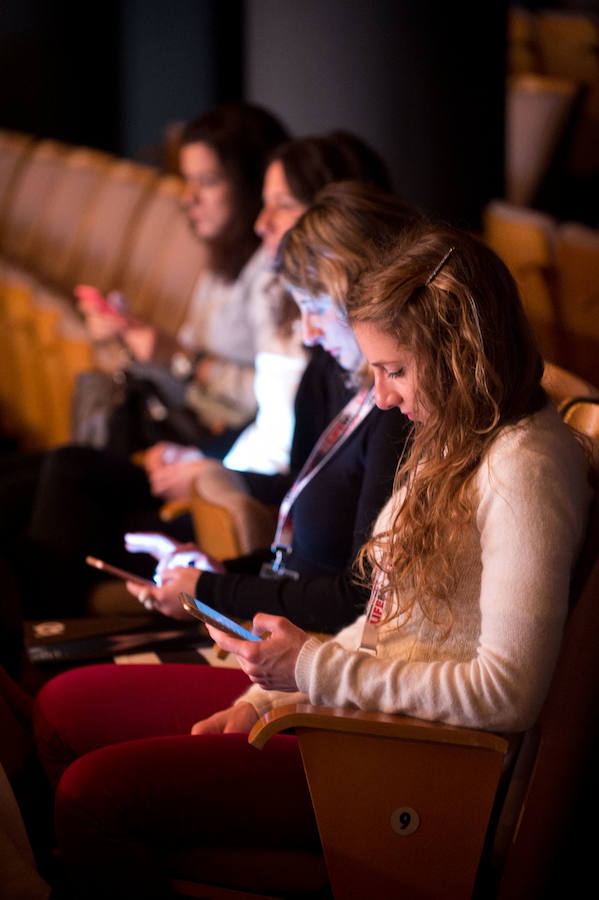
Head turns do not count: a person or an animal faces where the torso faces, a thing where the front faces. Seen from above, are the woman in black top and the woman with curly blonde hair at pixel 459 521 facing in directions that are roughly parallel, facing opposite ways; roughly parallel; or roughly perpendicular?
roughly parallel

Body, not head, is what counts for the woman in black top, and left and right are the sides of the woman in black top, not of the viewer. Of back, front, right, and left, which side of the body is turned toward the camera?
left

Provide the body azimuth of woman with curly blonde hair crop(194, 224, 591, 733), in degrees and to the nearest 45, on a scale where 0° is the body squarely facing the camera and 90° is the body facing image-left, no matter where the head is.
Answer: approximately 90°

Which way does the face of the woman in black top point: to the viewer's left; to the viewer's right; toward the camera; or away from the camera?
to the viewer's left

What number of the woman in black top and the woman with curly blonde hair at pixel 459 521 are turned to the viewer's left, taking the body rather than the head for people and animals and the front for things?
2

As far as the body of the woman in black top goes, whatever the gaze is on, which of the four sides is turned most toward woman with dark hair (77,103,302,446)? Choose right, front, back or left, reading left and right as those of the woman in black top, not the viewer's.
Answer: right

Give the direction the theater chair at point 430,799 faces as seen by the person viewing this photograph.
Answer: facing to the left of the viewer

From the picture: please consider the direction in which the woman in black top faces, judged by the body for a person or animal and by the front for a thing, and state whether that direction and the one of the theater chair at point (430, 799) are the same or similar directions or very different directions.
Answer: same or similar directions

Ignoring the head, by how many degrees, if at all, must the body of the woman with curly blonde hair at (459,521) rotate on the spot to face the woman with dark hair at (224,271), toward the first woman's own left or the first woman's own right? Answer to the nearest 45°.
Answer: approximately 90° to the first woman's own right

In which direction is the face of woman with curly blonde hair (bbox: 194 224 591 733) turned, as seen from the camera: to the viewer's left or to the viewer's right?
to the viewer's left
